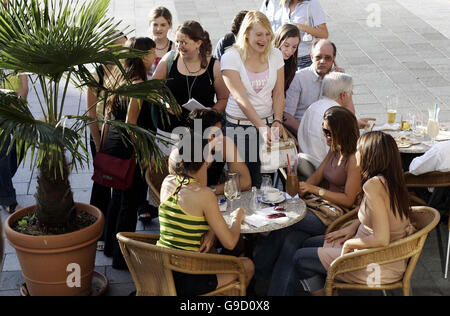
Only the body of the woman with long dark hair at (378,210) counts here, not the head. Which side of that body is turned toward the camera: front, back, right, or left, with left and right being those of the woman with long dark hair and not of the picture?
left

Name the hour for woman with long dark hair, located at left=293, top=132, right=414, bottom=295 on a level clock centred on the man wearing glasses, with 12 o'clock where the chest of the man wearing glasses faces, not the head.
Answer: The woman with long dark hair is roughly at 1 o'clock from the man wearing glasses.

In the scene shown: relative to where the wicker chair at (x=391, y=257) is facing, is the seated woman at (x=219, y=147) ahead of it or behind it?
ahead

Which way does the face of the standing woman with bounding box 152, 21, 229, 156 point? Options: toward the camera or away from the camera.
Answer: toward the camera

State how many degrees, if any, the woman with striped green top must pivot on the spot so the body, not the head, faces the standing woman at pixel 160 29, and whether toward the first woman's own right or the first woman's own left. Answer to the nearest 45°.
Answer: approximately 45° to the first woman's own left

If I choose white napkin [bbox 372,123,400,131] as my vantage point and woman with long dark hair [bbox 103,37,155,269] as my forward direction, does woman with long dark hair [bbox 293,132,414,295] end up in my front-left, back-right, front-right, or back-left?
front-left

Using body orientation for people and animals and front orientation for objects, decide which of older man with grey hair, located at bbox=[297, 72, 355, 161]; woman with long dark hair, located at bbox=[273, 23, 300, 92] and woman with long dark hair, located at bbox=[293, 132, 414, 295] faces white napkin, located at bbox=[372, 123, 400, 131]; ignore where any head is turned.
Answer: the older man with grey hair

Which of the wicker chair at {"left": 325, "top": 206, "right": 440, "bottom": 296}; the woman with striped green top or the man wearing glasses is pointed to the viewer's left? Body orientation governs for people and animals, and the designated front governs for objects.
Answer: the wicker chair

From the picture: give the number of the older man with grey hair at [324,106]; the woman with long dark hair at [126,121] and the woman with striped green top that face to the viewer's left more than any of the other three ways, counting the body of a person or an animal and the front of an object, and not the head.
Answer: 0

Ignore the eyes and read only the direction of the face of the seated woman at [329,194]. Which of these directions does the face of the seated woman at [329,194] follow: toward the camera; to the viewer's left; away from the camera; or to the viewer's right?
to the viewer's left

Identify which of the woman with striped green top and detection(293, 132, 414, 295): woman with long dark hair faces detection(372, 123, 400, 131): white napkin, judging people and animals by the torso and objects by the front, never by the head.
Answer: the woman with striped green top

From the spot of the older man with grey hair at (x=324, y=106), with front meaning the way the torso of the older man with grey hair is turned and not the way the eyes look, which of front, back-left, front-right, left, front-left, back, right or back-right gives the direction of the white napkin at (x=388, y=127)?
front

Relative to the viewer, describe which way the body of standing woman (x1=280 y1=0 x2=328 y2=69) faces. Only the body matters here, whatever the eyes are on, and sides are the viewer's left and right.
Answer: facing the viewer and to the left of the viewer

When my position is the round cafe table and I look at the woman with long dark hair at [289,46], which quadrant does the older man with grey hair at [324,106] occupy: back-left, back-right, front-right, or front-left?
front-right

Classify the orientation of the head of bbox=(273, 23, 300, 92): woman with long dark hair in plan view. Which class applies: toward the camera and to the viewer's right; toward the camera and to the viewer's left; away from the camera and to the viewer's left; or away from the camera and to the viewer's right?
toward the camera and to the viewer's left

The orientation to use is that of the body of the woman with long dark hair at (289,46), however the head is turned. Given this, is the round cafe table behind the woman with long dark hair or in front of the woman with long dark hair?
in front

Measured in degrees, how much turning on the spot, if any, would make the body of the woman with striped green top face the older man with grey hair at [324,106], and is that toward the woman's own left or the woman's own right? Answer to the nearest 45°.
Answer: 0° — they already face them

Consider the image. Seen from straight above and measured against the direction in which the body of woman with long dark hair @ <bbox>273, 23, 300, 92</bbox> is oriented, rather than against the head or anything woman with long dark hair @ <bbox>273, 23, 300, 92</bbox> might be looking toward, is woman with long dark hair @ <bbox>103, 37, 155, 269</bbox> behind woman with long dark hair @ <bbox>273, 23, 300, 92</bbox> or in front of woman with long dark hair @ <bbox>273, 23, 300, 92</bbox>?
in front
